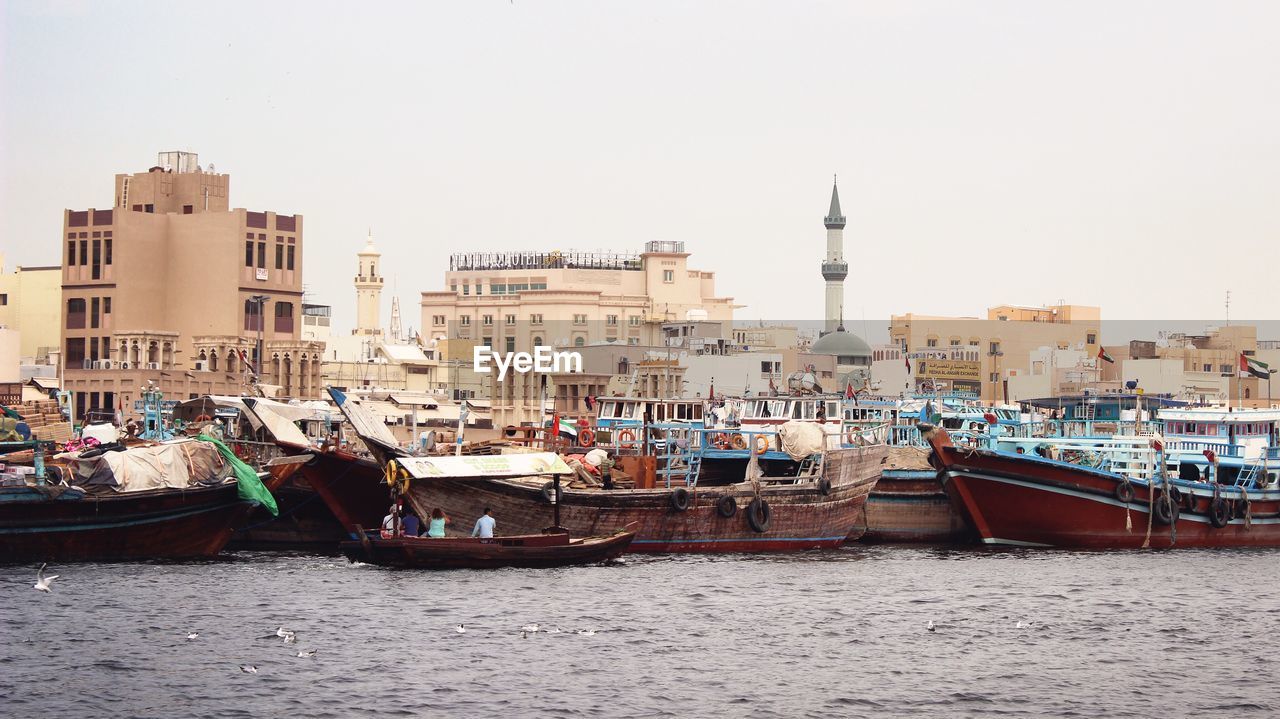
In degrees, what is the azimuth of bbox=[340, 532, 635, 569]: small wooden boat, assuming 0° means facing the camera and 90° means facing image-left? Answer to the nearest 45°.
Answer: approximately 270°

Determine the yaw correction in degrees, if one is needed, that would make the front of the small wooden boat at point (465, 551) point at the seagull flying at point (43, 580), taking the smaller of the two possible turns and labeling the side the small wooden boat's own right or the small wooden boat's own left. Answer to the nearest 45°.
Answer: approximately 180°
